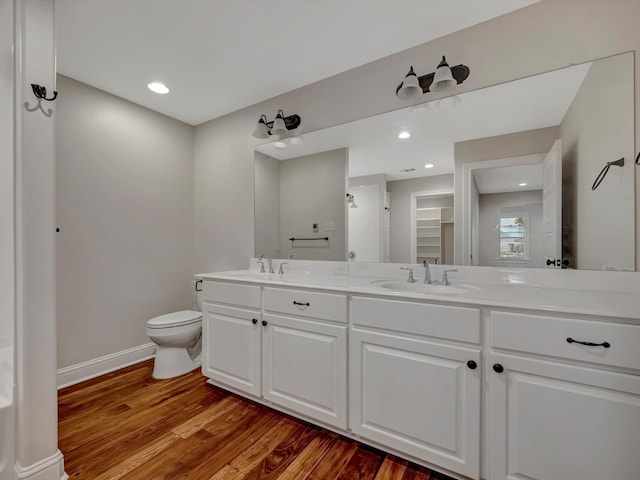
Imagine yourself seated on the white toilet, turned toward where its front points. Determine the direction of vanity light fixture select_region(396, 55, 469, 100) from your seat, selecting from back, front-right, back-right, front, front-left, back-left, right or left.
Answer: left

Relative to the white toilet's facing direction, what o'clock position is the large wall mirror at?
The large wall mirror is roughly at 9 o'clock from the white toilet.

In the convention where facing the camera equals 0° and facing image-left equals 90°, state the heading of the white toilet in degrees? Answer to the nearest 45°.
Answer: approximately 45°
